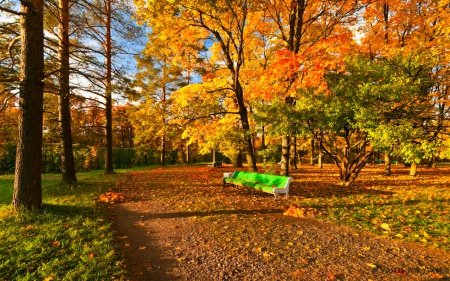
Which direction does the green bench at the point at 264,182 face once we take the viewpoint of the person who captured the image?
facing the viewer and to the left of the viewer

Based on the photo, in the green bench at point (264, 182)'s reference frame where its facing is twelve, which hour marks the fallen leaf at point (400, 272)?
The fallen leaf is roughly at 10 o'clock from the green bench.

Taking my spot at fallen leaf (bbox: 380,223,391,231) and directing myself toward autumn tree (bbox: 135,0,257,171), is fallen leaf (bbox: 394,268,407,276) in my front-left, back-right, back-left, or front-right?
back-left

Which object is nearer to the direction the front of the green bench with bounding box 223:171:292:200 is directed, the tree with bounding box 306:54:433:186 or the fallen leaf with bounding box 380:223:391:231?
the fallen leaf

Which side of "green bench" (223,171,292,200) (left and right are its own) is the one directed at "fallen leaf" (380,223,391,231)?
left
